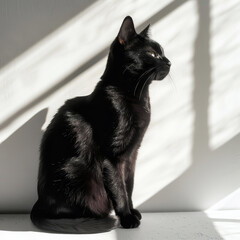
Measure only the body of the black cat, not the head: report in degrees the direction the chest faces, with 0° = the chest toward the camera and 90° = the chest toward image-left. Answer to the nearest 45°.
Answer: approximately 270°
